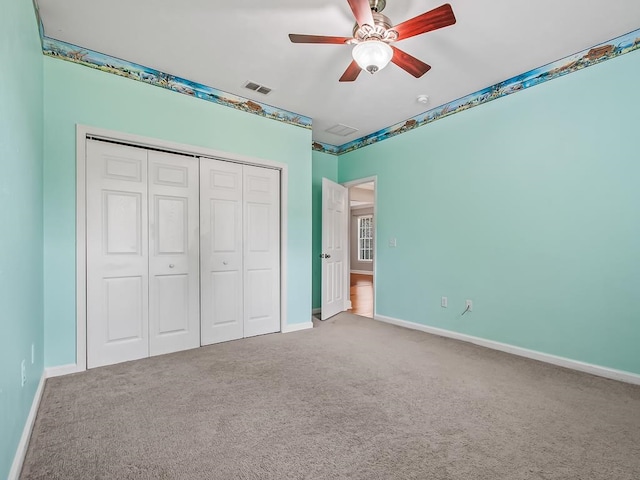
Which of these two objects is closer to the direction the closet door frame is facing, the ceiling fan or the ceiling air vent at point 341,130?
the ceiling fan

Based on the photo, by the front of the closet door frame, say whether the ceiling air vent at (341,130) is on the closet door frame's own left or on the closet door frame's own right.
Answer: on the closet door frame's own left

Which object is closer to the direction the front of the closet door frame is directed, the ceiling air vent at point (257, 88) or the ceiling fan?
the ceiling fan

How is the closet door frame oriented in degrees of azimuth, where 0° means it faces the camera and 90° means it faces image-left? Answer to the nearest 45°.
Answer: approximately 315°

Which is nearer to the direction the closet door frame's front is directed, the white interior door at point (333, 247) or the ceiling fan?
the ceiling fan

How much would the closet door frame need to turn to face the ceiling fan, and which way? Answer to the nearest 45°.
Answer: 0° — it already faces it

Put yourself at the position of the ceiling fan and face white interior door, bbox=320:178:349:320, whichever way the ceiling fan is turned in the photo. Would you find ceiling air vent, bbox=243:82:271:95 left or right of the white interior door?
left

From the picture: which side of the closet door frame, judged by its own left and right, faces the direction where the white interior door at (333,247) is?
left

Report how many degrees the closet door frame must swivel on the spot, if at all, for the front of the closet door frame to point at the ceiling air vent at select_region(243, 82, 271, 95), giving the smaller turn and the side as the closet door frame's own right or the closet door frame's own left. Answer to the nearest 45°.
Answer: approximately 45° to the closet door frame's own left
